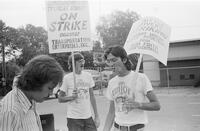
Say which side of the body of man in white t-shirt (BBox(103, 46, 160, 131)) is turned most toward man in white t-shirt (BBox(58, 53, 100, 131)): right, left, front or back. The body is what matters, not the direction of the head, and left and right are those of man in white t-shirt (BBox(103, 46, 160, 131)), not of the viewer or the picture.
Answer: right

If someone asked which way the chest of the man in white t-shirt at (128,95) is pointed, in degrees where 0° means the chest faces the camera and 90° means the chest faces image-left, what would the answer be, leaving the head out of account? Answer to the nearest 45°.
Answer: approximately 45°

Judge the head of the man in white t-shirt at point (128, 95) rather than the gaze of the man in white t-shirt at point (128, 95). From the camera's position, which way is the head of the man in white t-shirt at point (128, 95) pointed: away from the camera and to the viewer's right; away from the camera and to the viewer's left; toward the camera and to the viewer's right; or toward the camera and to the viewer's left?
toward the camera and to the viewer's left
